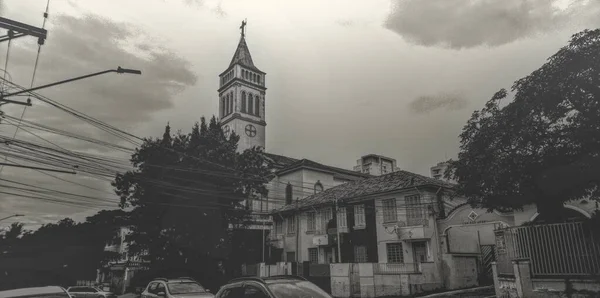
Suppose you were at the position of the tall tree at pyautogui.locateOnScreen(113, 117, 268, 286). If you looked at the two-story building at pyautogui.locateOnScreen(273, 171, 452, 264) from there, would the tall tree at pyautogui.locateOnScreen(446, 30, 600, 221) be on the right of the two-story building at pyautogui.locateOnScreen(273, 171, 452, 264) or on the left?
right
